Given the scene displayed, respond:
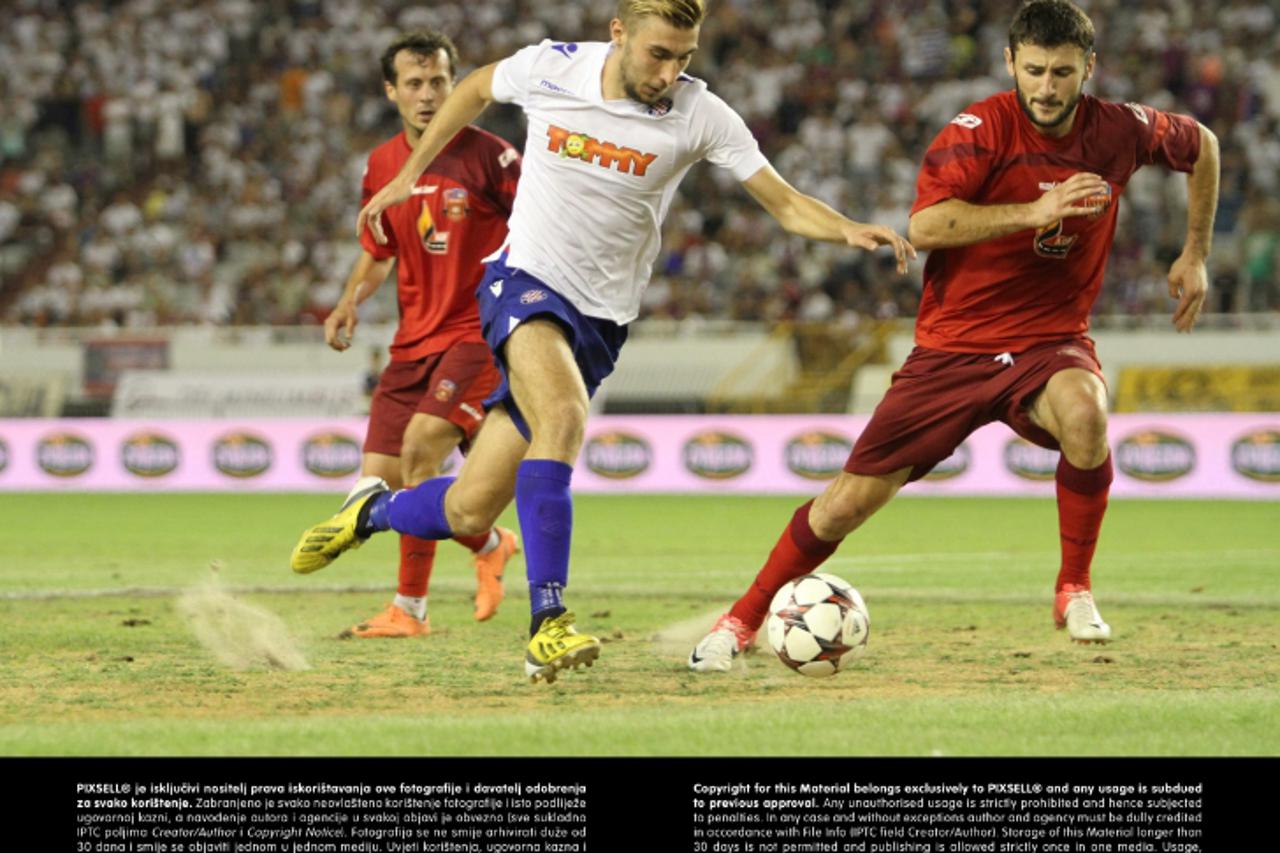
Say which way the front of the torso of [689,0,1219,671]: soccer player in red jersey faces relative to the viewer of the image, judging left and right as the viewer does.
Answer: facing the viewer

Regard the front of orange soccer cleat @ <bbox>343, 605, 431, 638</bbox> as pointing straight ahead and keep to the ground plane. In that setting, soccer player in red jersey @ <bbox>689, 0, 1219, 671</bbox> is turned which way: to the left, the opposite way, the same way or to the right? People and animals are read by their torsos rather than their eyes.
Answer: to the left

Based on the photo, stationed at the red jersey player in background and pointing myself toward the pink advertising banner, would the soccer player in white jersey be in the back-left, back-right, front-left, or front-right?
back-right

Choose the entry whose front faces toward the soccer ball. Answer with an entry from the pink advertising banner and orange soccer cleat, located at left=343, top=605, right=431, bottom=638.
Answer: the pink advertising banner

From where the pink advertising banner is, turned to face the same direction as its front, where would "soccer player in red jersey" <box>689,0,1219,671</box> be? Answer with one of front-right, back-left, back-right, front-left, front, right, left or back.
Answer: front

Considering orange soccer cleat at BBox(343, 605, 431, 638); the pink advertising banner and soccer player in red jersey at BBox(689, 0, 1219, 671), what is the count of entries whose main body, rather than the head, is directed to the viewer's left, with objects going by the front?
1

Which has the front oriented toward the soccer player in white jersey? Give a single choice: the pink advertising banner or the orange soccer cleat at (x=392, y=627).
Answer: the pink advertising banner

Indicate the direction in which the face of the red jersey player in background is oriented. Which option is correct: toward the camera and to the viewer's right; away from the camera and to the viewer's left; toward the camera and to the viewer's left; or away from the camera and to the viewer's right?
toward the camera and to the viewer's right

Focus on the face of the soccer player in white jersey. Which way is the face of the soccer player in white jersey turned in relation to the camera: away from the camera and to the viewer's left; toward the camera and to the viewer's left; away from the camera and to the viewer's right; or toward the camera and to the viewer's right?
toward the camera and to the viewer's right

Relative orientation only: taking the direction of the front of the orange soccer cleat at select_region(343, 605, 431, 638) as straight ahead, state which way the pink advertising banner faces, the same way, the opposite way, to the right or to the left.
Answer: to the left

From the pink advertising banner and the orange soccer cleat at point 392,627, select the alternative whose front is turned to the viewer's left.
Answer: the orange soccer cleat

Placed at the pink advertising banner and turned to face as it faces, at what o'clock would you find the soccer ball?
The soccer ball is roughly at 12 o'clock from the pink advertising banner.

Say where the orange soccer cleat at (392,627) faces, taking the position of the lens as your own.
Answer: facing to the left of the viewer

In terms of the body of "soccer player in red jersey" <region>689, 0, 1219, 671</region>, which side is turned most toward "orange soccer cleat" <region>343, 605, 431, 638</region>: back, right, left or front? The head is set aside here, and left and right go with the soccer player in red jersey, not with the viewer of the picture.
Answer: right
